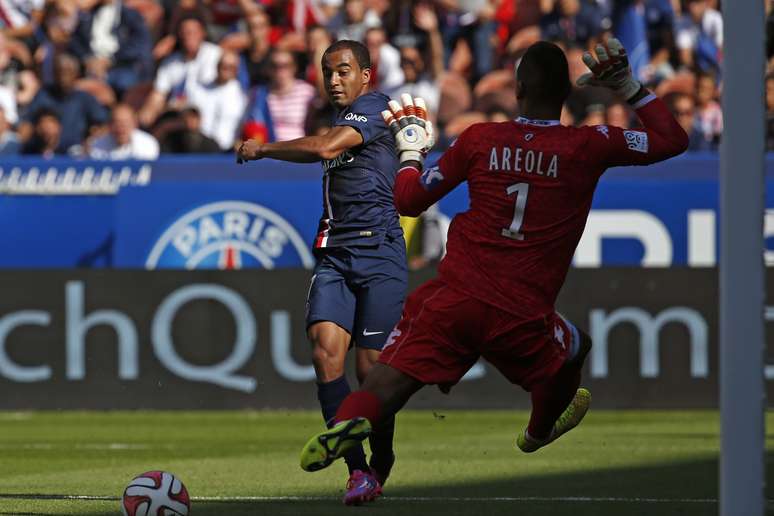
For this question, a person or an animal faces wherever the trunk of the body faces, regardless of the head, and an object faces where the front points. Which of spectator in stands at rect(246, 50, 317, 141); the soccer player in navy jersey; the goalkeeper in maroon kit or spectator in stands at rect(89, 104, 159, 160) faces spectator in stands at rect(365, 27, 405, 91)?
the goalkeeper in maroon kit

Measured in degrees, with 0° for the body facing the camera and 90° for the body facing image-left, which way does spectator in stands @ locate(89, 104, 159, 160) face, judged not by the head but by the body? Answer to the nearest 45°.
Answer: approximately 0°

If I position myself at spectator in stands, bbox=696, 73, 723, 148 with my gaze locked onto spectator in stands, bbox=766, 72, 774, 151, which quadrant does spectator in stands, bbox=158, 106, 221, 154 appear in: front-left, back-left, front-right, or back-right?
back-right

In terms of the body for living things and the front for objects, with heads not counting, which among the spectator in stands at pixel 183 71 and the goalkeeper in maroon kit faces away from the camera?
the goalkeeper in maroon kit

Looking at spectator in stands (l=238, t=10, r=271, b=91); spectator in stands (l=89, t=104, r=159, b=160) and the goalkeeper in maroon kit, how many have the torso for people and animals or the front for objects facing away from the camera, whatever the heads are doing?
1

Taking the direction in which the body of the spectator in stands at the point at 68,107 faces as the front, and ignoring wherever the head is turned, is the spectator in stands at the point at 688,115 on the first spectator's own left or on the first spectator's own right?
on the first spectator's own left

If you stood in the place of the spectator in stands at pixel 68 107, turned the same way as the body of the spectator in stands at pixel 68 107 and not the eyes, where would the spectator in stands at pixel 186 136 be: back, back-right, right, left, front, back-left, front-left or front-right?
front-left

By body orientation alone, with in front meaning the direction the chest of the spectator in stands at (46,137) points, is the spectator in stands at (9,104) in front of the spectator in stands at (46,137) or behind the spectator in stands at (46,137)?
behind

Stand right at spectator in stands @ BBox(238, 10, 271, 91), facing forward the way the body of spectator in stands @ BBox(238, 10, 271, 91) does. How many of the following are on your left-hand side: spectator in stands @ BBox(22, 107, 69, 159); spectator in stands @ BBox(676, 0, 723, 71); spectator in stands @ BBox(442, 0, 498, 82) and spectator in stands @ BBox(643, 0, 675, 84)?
3

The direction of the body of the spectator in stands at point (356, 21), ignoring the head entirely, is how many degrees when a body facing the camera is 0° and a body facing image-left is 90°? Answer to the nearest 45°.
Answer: approximately 0°

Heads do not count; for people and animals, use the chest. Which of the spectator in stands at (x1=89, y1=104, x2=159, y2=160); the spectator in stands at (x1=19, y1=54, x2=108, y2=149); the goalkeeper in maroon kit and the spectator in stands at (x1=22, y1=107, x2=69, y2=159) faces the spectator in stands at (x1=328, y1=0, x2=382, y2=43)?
the goalkeeper in maroon kit
